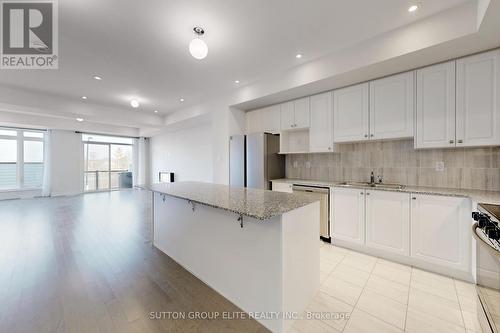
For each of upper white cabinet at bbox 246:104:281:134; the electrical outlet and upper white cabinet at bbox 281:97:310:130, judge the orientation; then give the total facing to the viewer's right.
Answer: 0

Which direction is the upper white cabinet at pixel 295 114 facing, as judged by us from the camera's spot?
facing the viewer and to the left of the viewer

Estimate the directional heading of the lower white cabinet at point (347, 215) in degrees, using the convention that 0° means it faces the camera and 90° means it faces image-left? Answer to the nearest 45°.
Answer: approximately 45°

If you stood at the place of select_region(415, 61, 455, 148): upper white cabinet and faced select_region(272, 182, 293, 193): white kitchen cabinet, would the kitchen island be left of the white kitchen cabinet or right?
left

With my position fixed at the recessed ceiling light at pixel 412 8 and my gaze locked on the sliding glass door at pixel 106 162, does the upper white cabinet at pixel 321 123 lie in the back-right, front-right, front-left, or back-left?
front-right

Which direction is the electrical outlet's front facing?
toward the camera

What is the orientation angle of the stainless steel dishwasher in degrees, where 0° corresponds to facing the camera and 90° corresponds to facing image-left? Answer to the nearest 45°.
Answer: approximately 45°

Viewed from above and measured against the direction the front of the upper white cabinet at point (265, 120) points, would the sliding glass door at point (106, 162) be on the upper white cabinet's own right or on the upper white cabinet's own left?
on the upper white cabinet's own right

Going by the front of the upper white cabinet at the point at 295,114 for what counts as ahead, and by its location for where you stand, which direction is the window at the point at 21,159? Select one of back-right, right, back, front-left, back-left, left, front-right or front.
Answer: front-right
